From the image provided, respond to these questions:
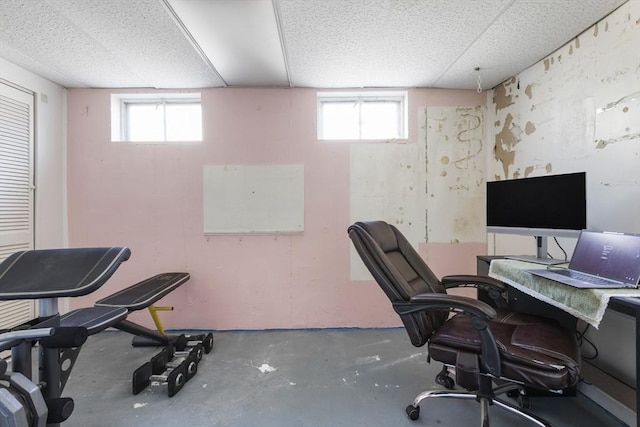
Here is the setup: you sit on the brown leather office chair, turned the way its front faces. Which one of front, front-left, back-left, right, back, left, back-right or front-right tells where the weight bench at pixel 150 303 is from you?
back-right

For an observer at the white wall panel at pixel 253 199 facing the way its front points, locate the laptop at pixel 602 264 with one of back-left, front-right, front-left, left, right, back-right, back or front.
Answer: front-left

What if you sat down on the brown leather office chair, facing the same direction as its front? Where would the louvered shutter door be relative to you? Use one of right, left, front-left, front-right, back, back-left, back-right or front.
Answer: back-right

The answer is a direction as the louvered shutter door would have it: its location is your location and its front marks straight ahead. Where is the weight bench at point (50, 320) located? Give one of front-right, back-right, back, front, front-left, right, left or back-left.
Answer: front-right

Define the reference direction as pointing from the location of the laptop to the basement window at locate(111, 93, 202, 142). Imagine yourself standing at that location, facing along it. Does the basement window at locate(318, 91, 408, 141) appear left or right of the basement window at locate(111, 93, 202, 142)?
right

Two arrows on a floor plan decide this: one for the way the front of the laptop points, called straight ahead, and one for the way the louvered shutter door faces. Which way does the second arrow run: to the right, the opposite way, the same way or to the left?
the opposite way

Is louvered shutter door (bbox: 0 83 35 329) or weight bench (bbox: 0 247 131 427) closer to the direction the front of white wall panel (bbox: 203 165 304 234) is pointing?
the weight bench

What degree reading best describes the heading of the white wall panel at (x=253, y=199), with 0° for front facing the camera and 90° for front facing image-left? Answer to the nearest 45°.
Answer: approximately 0°

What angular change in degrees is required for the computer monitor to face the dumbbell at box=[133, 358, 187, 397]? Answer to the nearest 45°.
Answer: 0° — it already faces it

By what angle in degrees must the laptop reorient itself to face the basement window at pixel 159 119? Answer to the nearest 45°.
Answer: approximately 45° to its right
